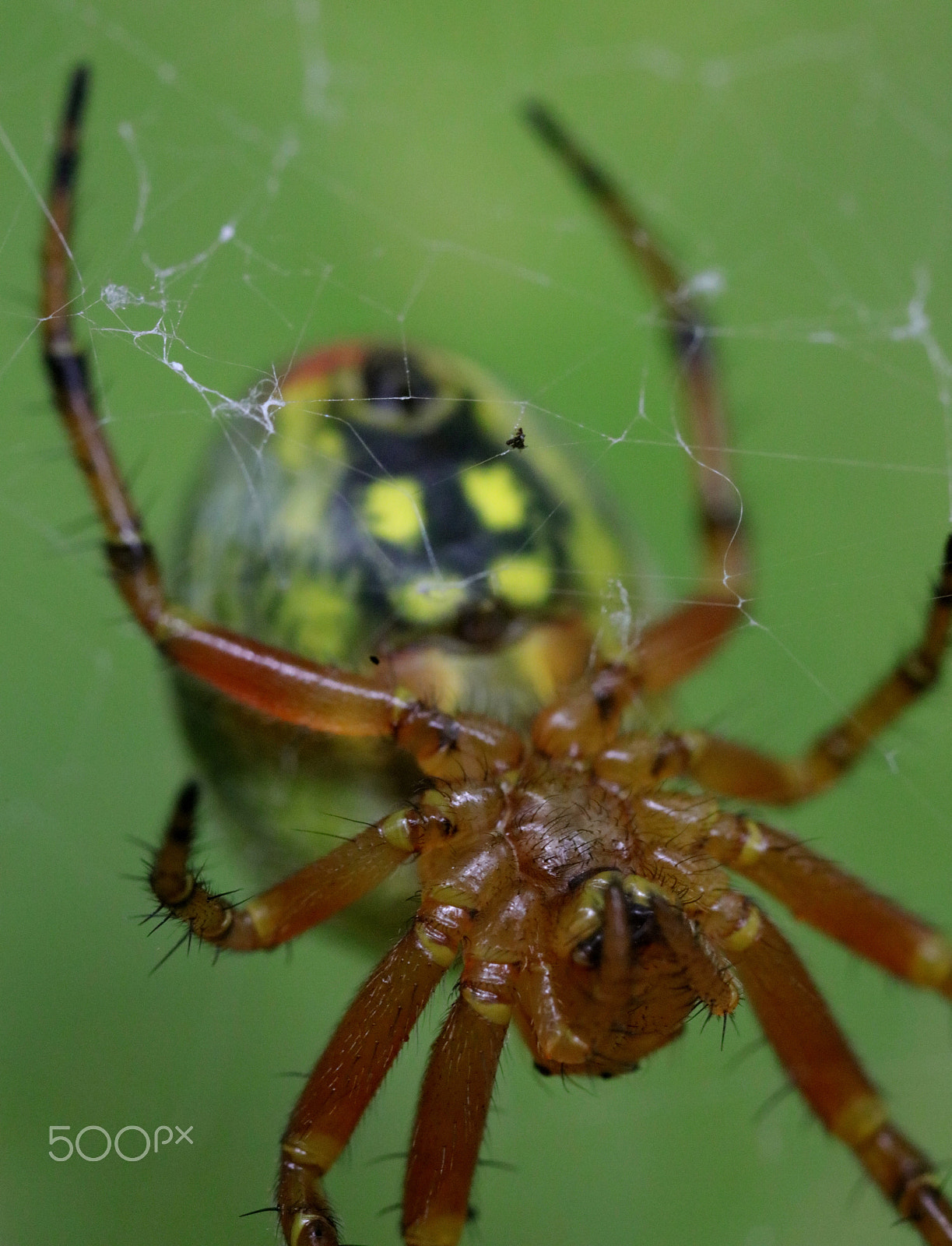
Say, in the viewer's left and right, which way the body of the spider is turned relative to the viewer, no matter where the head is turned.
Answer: facing the viewer
